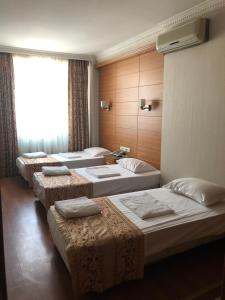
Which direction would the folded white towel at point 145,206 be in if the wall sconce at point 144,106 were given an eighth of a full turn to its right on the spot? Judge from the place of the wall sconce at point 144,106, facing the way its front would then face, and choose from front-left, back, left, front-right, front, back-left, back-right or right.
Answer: left

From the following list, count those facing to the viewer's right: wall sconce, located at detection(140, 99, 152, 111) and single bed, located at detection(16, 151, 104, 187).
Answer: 0

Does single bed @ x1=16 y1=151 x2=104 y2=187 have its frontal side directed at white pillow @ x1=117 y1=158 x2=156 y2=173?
no

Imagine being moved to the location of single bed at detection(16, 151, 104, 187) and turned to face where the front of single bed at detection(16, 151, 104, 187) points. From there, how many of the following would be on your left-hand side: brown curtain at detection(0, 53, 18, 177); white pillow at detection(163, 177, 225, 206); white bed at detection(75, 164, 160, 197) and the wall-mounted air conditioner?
3

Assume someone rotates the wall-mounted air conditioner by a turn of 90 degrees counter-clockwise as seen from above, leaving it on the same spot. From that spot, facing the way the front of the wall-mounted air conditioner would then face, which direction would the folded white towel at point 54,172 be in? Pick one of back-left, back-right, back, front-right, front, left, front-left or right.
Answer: back-right

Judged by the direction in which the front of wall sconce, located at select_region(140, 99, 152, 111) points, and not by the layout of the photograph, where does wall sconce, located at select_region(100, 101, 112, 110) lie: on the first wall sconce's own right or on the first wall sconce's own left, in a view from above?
on the first wall sconce's own right

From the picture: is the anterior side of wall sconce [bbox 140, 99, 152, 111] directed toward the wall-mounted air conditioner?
no

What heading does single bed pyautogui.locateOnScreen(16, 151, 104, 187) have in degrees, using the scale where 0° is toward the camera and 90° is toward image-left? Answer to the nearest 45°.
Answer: approximately 45°

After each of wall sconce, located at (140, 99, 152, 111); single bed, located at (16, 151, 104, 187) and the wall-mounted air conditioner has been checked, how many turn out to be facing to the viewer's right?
0

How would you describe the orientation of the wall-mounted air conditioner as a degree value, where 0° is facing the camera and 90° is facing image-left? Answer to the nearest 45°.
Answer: approximately 45°

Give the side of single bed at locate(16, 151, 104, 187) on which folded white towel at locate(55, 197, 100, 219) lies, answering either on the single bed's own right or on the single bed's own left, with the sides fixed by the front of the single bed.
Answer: on the single bed's own left

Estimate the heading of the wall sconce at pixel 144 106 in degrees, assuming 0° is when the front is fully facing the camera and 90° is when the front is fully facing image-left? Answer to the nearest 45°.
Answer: approximately 45°

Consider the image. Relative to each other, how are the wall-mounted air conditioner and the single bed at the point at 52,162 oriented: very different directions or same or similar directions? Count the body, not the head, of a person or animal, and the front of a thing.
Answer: same or similar directions

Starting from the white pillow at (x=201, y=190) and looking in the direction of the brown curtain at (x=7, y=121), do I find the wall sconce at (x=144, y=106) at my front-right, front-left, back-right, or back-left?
front-right

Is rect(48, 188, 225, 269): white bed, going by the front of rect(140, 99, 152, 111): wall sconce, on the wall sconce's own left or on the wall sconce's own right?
on the wall sconce's own left
